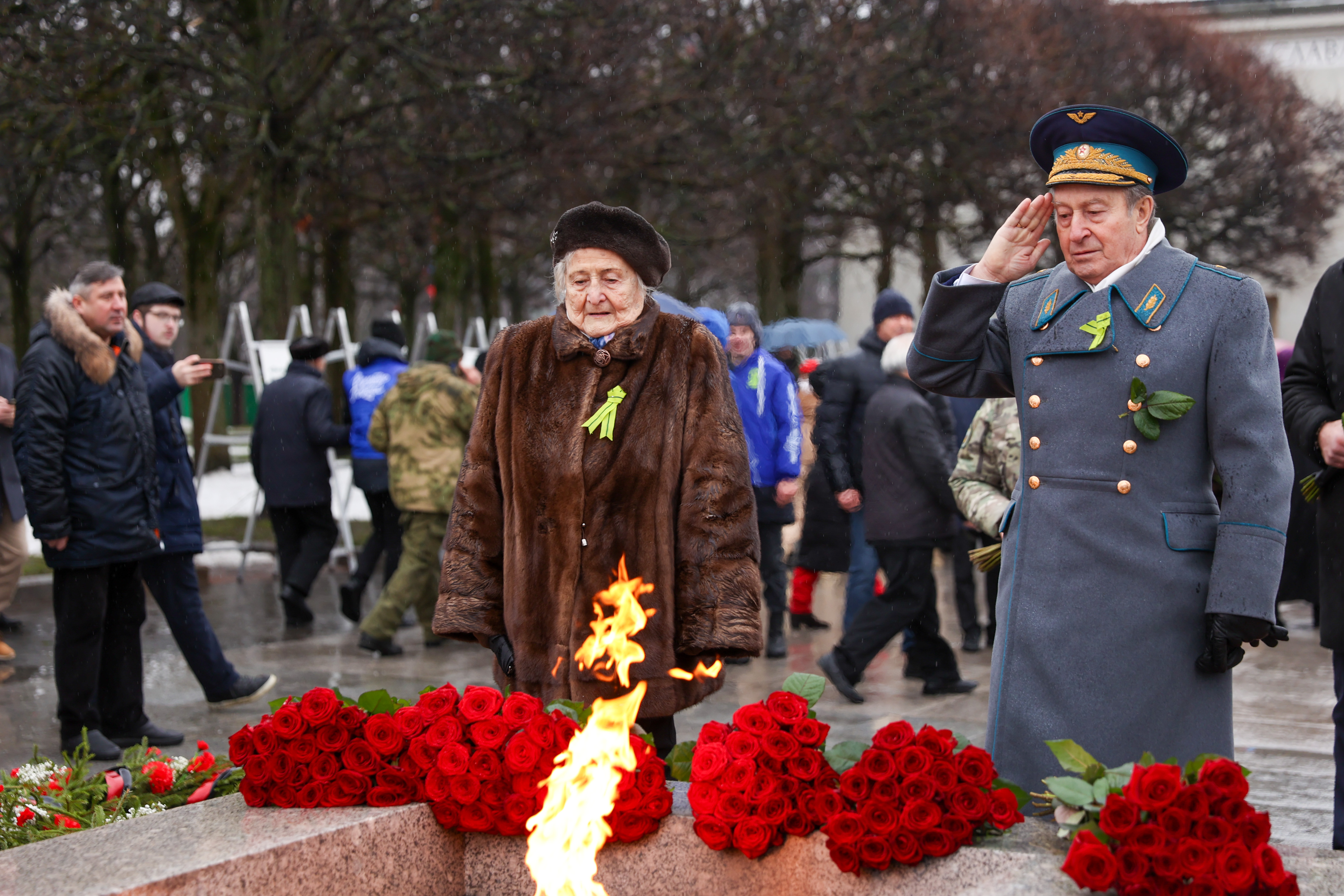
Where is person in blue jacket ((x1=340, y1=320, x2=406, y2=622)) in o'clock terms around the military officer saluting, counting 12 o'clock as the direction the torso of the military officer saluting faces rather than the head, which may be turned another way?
The person in blue jacket is roughly at 3 o'clock from the military officer saluting.

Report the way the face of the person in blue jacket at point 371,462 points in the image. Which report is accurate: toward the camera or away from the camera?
away from the camera

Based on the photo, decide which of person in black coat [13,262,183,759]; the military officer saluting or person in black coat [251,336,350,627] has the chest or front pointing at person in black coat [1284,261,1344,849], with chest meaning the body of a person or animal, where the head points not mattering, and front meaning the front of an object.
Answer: person in black coat [13,262,183,759]

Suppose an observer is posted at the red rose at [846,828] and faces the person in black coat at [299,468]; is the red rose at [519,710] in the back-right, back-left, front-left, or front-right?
front-left

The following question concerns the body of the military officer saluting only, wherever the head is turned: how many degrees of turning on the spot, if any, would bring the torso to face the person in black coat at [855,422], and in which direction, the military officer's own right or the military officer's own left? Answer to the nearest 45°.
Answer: approximately 135° to the military officer's own right

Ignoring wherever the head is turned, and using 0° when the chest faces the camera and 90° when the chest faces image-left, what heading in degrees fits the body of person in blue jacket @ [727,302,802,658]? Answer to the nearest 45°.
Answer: approximately 45°

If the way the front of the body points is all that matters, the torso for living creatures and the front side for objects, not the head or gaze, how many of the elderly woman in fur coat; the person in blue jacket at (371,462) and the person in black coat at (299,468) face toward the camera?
1

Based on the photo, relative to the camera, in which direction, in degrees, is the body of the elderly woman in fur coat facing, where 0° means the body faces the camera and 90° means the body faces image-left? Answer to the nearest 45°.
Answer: approximately 0°

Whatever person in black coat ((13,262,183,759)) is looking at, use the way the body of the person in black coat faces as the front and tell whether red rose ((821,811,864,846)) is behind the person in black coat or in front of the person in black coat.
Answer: in front

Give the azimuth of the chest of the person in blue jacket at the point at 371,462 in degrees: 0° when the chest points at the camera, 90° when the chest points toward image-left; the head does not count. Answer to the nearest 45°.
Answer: approximately 225°

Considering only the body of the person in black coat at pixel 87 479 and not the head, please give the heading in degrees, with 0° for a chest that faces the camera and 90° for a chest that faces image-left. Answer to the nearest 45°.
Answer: approximately 315°

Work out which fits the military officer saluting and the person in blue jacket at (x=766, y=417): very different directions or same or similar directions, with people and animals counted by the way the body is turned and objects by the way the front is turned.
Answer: same or similar directions

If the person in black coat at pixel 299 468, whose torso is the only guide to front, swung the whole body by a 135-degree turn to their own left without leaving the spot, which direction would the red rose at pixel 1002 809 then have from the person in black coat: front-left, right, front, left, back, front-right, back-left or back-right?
left

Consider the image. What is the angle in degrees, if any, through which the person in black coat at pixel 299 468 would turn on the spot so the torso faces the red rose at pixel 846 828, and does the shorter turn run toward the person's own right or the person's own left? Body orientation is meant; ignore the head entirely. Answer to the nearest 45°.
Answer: approximately 135° to the person's own right

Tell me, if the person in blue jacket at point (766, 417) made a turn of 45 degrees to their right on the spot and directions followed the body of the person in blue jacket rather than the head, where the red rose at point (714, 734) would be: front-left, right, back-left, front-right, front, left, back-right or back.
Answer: left

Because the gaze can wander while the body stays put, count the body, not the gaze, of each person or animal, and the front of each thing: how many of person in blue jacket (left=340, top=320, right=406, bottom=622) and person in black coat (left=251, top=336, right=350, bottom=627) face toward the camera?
0
